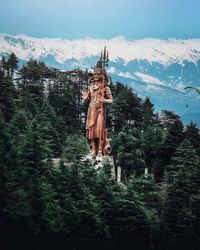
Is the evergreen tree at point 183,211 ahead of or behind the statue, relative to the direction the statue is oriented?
ahead

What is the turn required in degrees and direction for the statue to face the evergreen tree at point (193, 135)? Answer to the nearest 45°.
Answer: approximately 135° to its left

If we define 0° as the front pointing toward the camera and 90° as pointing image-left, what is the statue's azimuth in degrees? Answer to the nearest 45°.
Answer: approximately 0°
